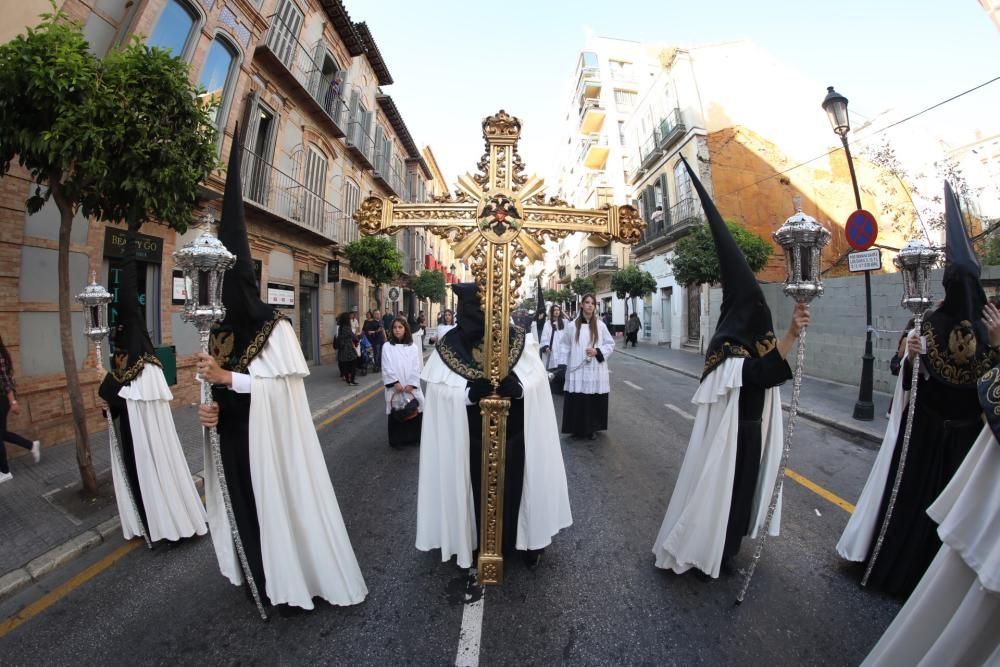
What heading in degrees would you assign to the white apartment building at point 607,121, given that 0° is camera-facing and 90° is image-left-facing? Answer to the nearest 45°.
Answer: approximately 45°

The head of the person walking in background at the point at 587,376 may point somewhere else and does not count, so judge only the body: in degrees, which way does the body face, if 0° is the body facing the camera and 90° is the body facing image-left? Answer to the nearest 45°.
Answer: approximately 0°

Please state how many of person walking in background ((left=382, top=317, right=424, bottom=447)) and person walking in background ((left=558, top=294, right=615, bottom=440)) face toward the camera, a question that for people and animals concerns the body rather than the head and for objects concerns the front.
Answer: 2

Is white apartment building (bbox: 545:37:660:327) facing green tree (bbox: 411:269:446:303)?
yes

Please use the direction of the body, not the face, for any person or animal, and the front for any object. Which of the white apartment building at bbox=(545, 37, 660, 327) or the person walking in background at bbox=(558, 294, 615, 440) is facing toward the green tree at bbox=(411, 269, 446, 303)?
the white apartment building

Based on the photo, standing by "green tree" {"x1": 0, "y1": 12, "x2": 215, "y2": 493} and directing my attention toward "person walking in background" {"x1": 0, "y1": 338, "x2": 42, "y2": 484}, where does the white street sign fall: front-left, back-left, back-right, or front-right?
back-right
